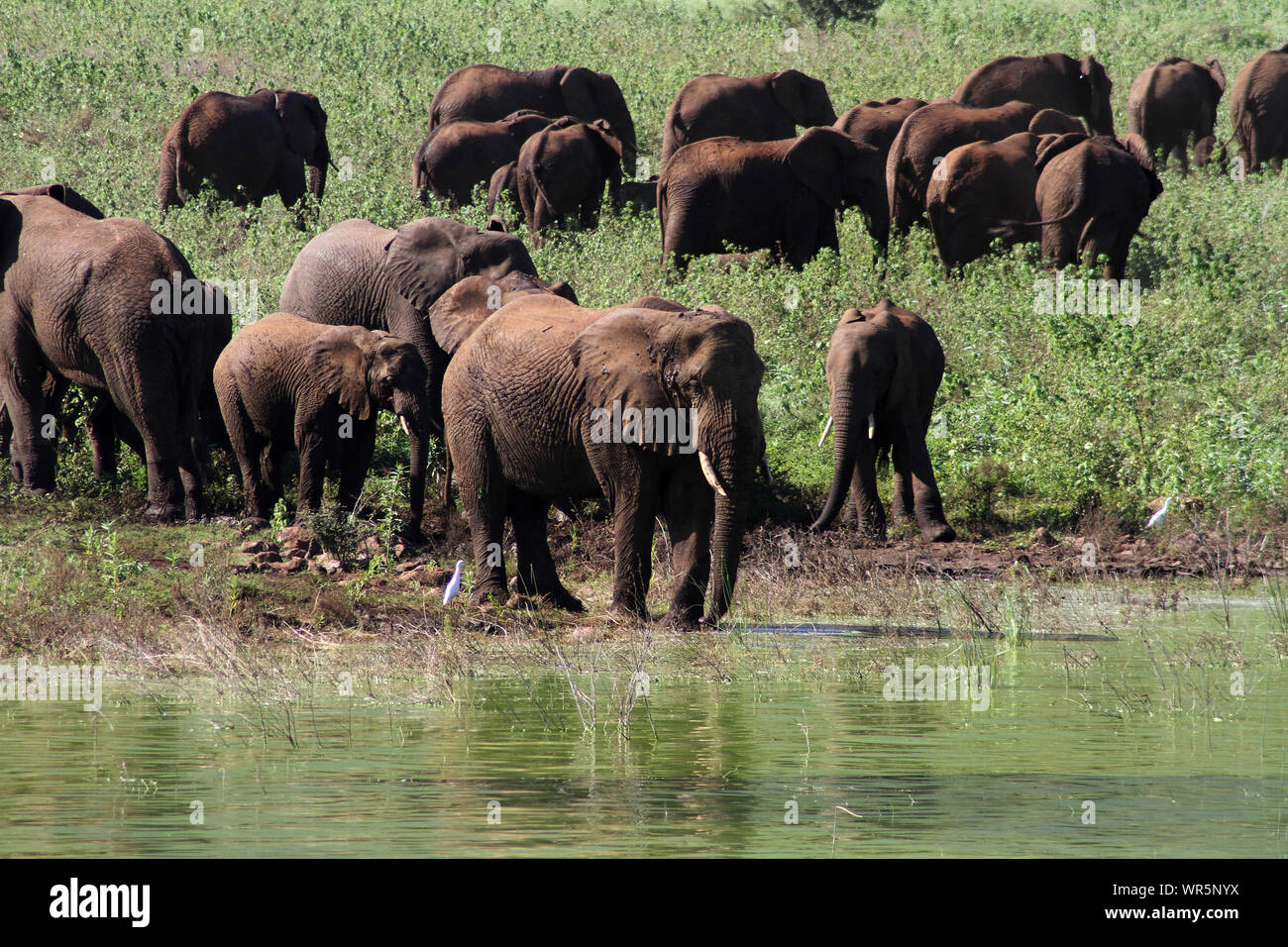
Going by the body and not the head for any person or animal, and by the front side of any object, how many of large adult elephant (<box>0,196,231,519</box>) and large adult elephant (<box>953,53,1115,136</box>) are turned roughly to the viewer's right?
1

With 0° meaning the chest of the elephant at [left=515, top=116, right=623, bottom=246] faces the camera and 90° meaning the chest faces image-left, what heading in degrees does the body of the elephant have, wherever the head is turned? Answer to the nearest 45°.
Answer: approximately 225°

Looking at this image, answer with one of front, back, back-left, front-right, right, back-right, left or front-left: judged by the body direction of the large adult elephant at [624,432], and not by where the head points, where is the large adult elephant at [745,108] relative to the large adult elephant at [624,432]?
back-left

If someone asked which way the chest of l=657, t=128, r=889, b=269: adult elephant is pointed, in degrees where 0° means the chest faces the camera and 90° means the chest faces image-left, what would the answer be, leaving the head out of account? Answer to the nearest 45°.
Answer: approximately 270°

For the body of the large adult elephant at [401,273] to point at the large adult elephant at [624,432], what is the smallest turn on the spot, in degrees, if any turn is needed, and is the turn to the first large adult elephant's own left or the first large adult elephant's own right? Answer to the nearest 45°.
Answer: approximately 90° to the first large adult elephant's own right

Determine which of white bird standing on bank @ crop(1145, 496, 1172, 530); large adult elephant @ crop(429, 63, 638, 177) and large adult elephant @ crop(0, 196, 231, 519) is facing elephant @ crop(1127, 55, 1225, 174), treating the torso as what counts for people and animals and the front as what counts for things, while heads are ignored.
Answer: large adult elephant @ crop(429, 63, 638, 177)

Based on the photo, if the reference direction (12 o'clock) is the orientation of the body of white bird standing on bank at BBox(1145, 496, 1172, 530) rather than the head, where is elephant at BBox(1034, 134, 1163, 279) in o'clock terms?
The elephant is roughly at 9 o'clock from the white bird standing on bank.

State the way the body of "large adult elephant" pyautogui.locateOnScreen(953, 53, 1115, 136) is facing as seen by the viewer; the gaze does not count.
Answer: to the viewer's right

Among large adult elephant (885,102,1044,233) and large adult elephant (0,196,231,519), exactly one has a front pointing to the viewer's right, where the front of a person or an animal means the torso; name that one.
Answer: large adult elephant (885,102,1044,233)

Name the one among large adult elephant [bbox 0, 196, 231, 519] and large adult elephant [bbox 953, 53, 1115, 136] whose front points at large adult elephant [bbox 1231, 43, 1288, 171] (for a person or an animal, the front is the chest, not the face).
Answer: large adult elephant [bbox 953, 53, 1115, 136]

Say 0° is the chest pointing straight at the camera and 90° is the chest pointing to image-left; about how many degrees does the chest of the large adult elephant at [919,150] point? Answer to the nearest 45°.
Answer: approximately 270°

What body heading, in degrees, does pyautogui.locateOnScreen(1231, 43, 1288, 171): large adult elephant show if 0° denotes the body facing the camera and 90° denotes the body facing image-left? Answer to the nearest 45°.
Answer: approximately 225°

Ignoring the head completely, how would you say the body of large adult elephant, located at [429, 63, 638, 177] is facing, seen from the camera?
to the viewer's right

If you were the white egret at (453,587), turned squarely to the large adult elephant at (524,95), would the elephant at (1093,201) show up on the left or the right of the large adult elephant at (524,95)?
right
